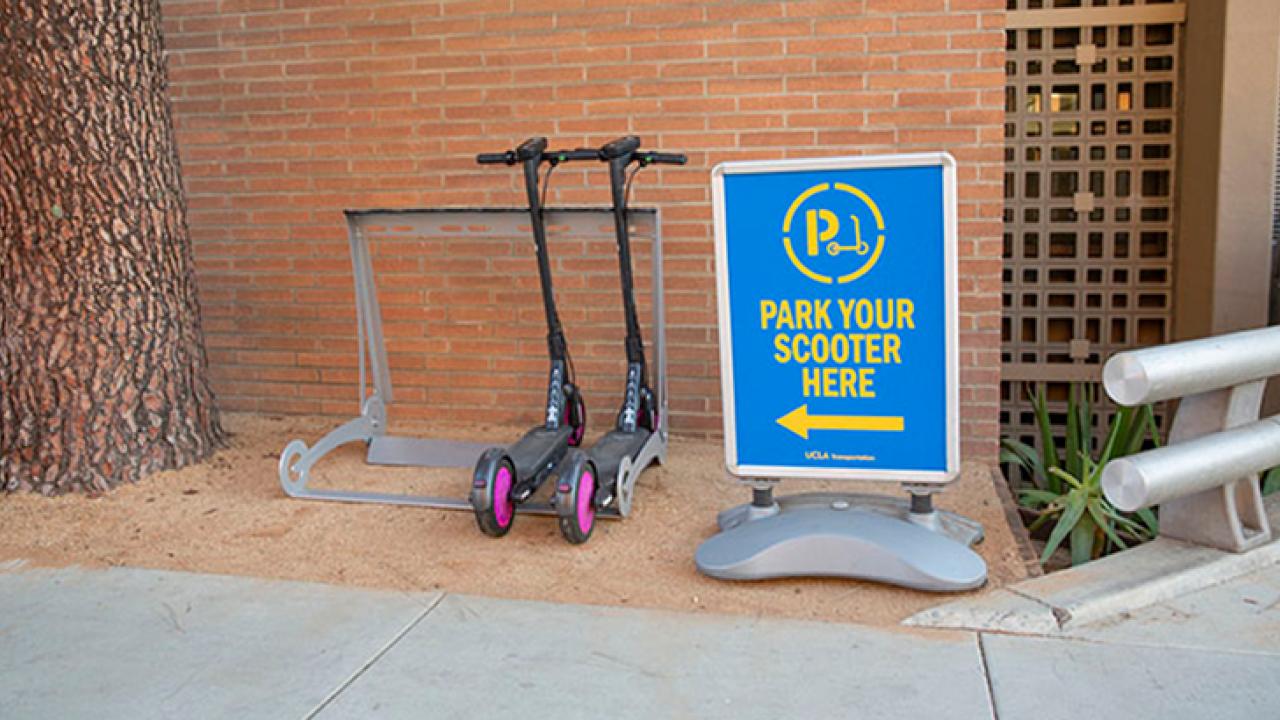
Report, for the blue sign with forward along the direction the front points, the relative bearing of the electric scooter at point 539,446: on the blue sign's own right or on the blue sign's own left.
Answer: on the blue sign's own right

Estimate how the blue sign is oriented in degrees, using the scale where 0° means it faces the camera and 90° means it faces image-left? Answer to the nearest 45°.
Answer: approximately 0°

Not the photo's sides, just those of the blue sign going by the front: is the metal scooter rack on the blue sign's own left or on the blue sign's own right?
on the blue sign's own right
